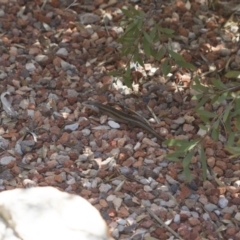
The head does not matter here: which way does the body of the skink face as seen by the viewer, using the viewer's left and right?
facing away from the viewer and to the left of the viewer

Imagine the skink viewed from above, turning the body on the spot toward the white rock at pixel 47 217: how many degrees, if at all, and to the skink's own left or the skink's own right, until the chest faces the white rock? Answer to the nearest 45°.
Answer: approximately 135° to the skink's own left

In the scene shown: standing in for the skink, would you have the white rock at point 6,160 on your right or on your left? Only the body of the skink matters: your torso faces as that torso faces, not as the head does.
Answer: on your left

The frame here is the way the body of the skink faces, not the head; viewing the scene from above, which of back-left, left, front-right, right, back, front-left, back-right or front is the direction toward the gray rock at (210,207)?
back

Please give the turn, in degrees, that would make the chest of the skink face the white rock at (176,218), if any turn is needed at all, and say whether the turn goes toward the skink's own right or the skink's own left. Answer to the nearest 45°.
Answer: approximately 180°

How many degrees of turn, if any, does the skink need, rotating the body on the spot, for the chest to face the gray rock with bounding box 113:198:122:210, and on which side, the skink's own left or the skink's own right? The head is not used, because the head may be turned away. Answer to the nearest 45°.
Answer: approximately 135° to the skink's own left
